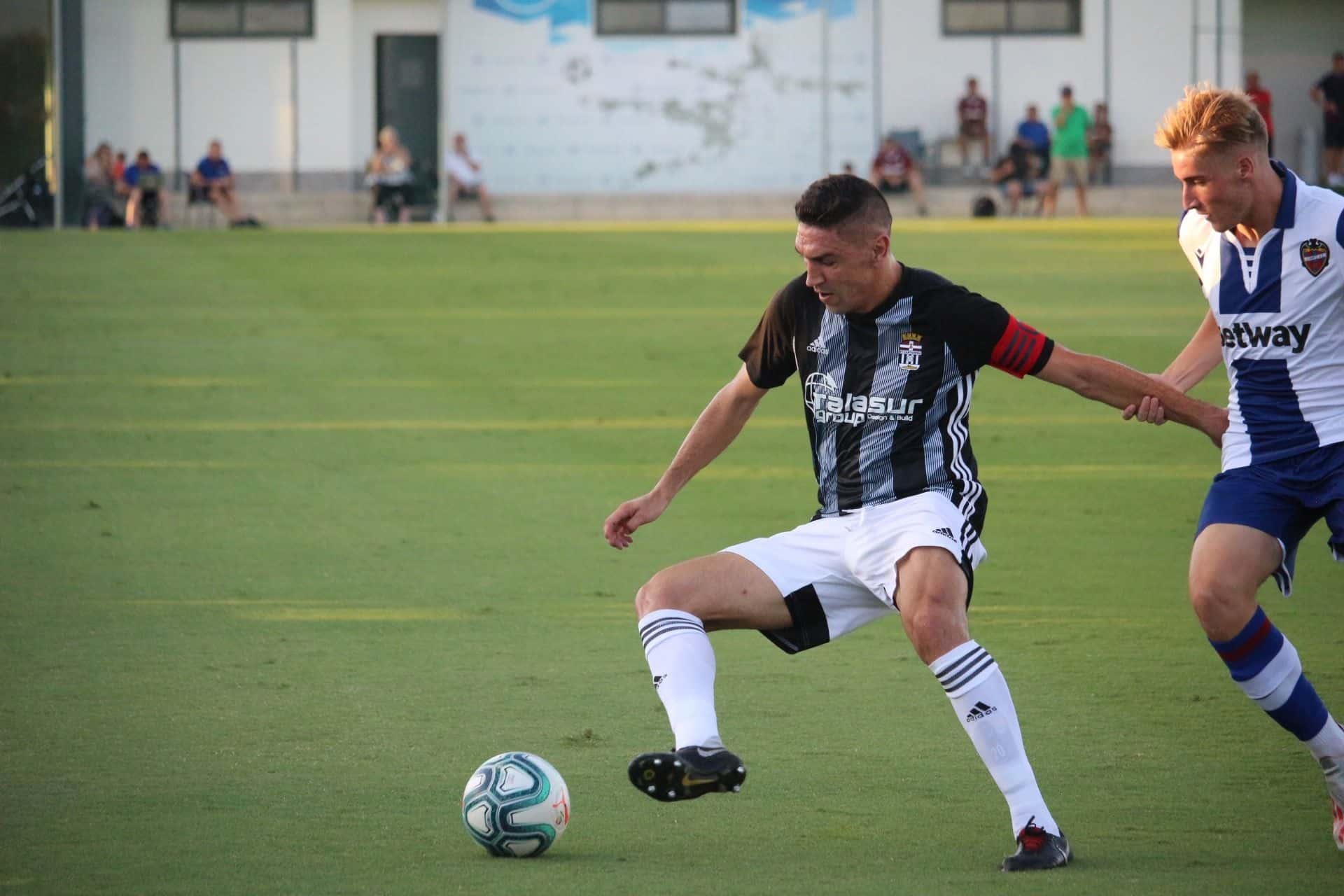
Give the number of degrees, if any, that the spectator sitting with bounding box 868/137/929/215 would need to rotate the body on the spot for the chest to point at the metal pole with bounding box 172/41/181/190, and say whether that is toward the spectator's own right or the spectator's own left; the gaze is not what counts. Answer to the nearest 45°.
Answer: approximately 90° to the spectator's own right

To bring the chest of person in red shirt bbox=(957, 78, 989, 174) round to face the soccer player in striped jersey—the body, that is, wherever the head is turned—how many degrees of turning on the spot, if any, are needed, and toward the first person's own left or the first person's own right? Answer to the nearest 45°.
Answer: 0° — they already face them

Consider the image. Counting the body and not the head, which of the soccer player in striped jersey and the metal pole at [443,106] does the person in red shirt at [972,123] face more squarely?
the soccer player in striped jersey

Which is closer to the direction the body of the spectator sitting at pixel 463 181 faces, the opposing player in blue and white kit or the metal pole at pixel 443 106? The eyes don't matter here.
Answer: the opposing player in blue and white kit

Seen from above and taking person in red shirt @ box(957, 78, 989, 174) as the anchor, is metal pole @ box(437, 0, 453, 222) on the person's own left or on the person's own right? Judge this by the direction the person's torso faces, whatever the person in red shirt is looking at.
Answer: on the person's own right

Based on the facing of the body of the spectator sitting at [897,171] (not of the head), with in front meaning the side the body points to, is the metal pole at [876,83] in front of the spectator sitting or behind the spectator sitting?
behind

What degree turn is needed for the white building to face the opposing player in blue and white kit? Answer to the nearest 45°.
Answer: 0° — it already faces them

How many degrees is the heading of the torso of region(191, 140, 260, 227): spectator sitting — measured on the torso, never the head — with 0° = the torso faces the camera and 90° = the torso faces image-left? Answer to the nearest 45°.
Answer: approximately 315°

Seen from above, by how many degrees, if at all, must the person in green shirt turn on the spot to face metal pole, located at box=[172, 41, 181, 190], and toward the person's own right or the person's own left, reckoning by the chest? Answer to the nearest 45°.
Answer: approximately 90° to the person's own right
